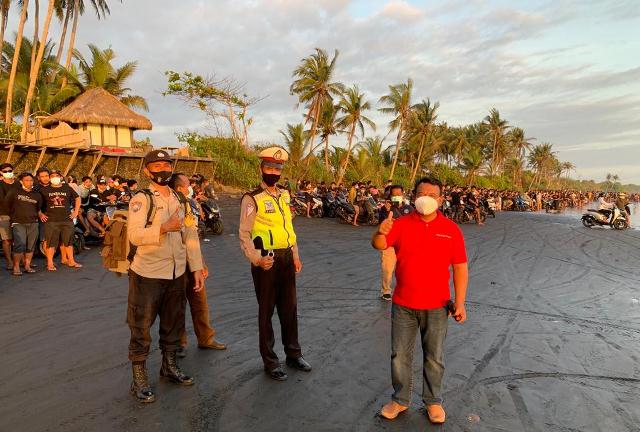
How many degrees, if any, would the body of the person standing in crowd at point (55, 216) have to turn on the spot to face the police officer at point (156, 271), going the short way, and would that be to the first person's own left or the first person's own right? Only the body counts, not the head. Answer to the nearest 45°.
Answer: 0° — they already face them

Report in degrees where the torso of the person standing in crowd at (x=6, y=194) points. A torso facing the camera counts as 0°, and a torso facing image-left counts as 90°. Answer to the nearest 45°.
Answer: approximately 0°

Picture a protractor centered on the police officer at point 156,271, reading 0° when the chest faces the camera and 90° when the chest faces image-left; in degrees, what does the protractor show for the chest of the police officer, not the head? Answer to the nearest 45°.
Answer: approximately 315°

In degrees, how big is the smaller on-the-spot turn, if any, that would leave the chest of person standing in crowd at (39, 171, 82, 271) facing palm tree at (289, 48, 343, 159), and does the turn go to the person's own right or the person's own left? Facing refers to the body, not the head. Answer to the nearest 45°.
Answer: approximately 135° to the person's own left

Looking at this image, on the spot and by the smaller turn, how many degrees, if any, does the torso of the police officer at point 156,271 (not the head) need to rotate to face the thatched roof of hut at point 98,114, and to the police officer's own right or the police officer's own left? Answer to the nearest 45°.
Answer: approximately 135° to the police officer's own left
